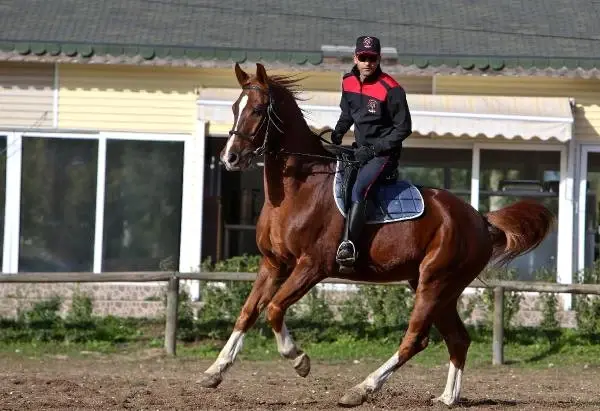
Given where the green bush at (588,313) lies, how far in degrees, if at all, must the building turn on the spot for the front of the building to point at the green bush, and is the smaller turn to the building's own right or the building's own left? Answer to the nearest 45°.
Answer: approximately 90° to the building's own left

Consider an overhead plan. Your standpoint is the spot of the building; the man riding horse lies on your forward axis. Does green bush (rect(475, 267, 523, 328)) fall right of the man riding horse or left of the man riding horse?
left

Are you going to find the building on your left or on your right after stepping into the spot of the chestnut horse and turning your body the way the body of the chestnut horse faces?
on your right

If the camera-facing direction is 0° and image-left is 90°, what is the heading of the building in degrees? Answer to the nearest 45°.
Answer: approximately 0°

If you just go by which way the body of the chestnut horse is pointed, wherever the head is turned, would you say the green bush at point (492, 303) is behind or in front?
behind

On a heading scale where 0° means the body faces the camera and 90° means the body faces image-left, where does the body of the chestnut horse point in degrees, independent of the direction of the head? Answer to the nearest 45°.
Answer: approximately 45°
